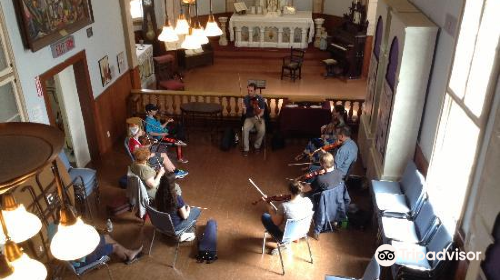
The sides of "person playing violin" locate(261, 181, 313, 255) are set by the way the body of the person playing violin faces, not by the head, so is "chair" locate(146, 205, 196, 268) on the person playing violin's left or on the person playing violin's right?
on the person playing violin's left

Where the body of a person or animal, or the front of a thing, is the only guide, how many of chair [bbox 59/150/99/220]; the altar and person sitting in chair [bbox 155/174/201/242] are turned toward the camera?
1

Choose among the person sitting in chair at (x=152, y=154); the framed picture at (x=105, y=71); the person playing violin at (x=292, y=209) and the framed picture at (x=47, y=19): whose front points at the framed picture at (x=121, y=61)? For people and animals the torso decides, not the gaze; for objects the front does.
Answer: the person playing violin

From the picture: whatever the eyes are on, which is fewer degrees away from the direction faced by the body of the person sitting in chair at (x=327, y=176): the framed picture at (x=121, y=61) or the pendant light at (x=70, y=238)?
the framed picture

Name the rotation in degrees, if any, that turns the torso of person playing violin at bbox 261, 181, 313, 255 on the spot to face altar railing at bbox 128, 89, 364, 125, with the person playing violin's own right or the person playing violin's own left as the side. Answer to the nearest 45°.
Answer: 0° — they already face it

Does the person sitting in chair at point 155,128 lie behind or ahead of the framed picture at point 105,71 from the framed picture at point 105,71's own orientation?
ahead

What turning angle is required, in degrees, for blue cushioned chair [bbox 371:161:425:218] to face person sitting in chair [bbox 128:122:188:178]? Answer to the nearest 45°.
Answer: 0° — it already faces them

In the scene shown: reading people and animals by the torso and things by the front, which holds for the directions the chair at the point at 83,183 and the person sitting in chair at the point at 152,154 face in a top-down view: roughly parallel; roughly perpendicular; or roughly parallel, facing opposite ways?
roughly parallel

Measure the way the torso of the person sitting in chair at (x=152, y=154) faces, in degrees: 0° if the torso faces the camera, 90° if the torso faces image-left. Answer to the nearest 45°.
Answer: approximately 270°

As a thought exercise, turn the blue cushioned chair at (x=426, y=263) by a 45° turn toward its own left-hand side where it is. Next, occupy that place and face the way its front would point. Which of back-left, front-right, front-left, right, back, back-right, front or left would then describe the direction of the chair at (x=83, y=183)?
front-right

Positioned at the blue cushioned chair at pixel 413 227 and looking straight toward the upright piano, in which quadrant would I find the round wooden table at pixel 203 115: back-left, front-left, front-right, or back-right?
front-left

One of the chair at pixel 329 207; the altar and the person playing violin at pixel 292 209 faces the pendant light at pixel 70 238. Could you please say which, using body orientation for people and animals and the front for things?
the altar

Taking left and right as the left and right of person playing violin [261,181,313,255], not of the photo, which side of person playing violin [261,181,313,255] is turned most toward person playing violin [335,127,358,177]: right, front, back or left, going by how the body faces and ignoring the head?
right

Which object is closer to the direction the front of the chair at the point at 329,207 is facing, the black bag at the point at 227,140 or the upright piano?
the black bag

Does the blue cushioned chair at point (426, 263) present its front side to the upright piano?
no

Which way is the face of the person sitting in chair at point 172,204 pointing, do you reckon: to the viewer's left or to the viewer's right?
to the viewer's right

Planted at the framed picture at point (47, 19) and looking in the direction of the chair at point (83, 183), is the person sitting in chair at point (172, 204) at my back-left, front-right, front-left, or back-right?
front-left

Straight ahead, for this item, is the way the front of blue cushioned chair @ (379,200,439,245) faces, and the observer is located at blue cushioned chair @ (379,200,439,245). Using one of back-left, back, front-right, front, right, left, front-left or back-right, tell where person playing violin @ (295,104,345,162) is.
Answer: front-right

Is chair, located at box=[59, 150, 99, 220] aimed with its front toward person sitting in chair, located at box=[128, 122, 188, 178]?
yes
